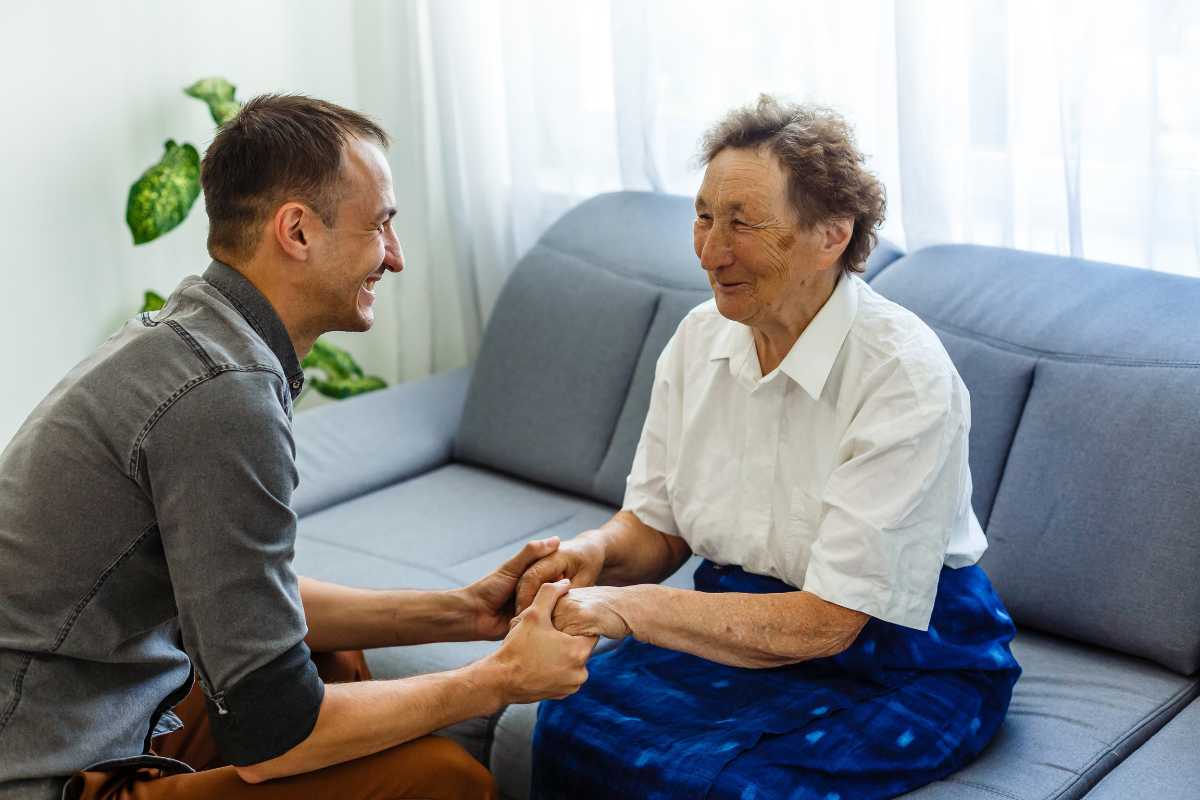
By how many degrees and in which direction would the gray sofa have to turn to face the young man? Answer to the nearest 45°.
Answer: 0° — it already faces them

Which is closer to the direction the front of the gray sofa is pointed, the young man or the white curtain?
the young man

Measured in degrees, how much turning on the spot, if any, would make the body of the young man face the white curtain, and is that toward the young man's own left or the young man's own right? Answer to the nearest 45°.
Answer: approximately 45° to the young man's own left

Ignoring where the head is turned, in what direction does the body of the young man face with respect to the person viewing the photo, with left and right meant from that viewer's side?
facing to the right of the viewer

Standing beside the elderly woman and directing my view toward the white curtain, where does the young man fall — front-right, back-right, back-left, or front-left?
back-left

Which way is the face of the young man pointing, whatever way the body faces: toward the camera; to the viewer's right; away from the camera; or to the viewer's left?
to the viewer's right

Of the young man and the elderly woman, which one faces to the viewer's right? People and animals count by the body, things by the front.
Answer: the young man

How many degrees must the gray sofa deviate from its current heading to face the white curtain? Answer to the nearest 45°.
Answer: approximately 135° to its right

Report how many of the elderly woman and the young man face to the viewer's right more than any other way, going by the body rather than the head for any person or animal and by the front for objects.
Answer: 1

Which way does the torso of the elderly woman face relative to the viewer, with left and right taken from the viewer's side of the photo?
facing the viewer and to the left of the viewer
